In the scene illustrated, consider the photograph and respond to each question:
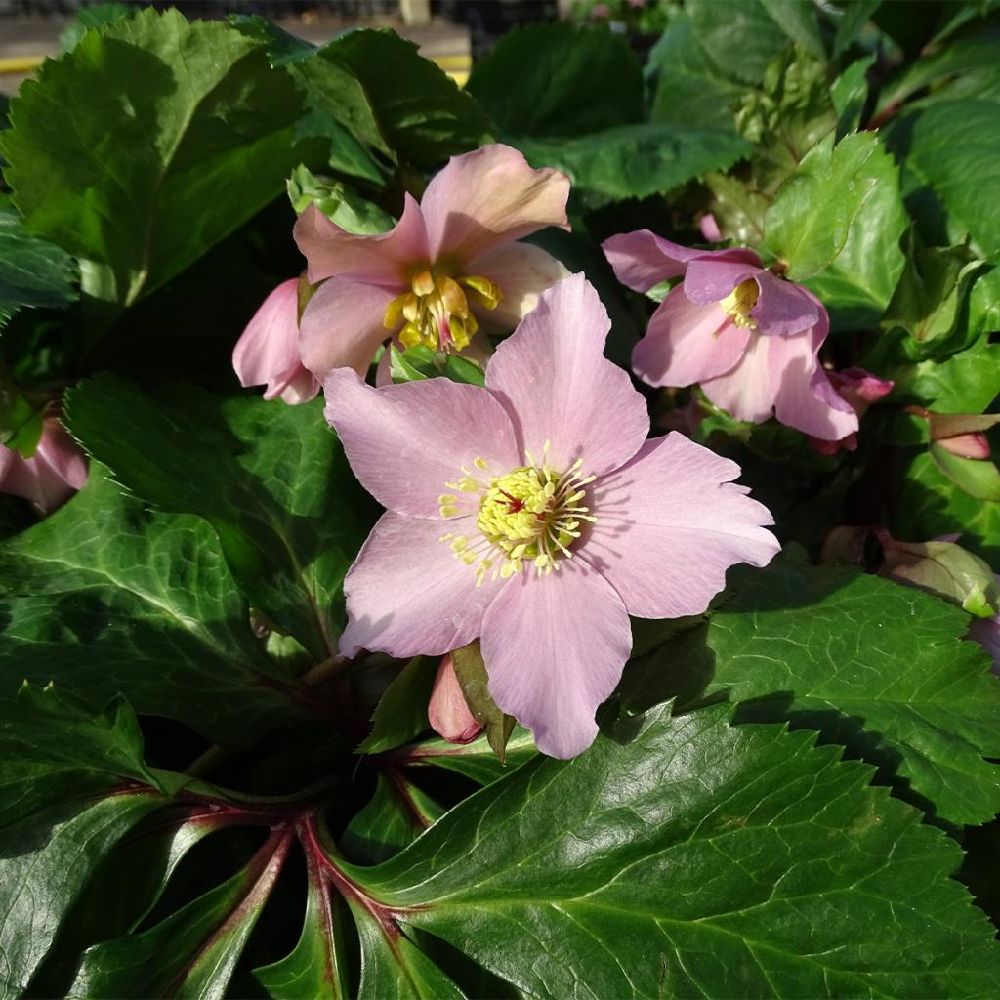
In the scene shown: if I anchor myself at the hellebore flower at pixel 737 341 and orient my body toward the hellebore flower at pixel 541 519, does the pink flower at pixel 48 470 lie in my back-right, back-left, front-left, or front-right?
front-right

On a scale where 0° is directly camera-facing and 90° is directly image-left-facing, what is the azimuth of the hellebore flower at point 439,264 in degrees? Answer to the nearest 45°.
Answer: approximately 0°

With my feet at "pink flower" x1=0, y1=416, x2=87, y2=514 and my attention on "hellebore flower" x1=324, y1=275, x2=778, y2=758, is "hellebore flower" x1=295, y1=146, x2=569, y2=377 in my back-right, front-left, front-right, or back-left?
front-left

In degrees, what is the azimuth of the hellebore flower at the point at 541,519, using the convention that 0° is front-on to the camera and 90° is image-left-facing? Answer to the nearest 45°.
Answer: approximately 0°

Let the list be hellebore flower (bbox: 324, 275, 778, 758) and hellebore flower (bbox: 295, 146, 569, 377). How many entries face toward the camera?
2
